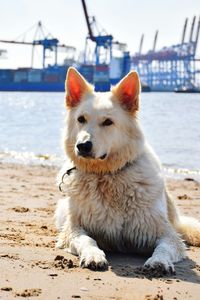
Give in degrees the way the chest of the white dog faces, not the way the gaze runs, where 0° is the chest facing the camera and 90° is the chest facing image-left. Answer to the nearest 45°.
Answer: approximately 0°
